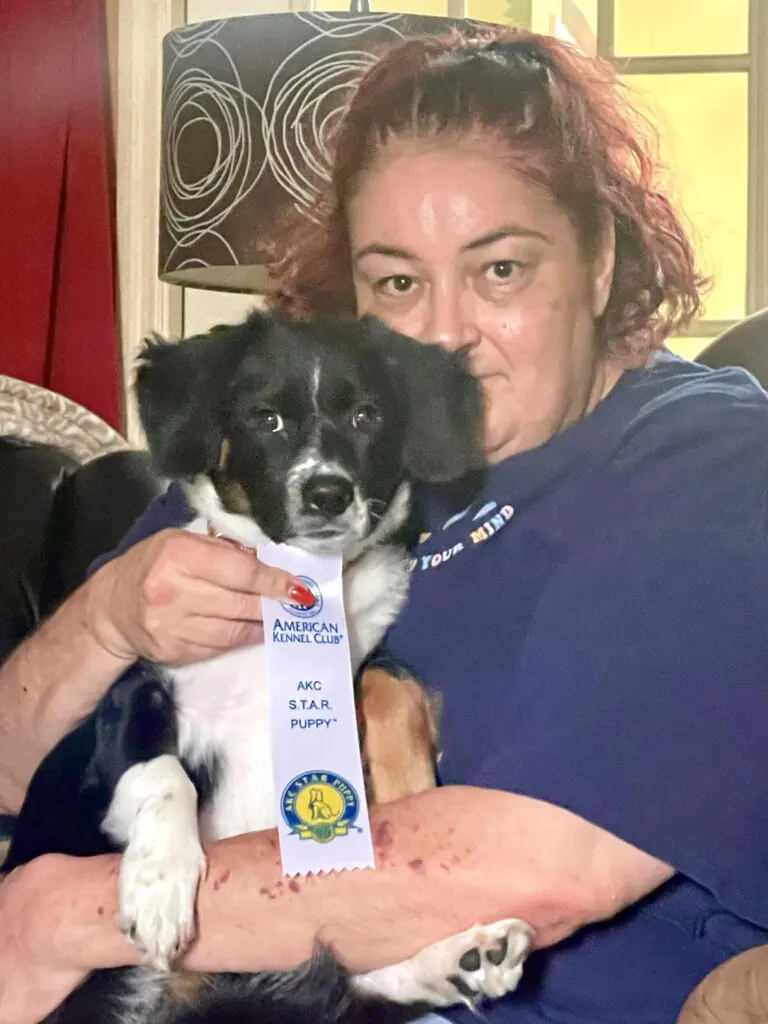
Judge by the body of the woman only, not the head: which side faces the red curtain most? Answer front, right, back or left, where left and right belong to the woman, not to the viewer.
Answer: right

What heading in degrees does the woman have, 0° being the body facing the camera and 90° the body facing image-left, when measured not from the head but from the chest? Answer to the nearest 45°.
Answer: approximately 45°
